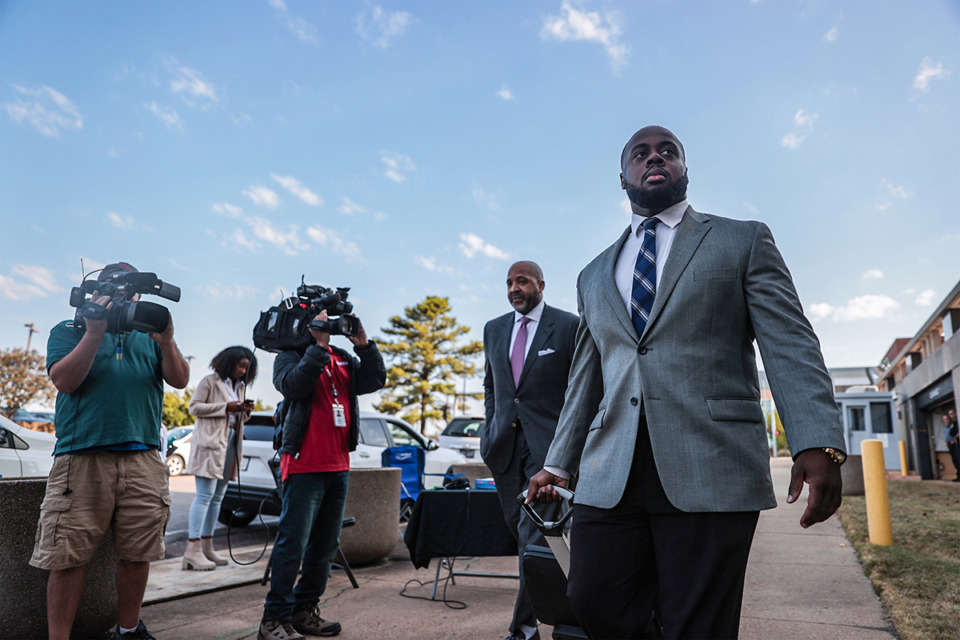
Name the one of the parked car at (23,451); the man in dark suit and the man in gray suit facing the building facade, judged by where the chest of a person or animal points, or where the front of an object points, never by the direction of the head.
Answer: the parked car

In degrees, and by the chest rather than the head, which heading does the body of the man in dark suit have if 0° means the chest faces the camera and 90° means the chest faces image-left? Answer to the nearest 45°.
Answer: approximately 45°

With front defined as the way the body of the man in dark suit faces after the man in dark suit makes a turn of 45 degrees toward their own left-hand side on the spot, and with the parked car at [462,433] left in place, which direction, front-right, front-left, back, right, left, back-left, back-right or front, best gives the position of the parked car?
back

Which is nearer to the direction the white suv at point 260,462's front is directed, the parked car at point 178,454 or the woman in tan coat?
the parked car

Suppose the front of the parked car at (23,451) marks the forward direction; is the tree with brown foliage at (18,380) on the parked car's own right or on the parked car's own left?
on the parked car's own left

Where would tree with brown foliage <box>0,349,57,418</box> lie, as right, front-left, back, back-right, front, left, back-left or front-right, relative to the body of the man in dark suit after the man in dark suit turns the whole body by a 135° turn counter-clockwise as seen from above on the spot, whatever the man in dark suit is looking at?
back-left

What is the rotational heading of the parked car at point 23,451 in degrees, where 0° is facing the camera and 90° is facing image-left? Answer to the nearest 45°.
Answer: approximately 270°
